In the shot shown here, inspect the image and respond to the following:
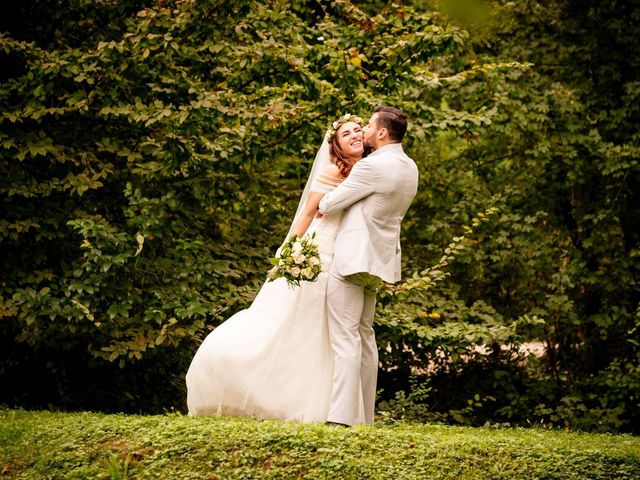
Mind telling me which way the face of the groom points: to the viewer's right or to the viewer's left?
to the viewer's left

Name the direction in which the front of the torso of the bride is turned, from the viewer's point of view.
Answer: to the viewer's right
